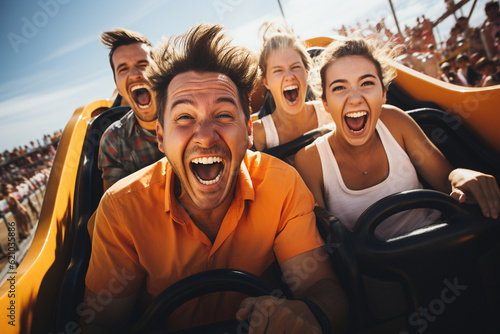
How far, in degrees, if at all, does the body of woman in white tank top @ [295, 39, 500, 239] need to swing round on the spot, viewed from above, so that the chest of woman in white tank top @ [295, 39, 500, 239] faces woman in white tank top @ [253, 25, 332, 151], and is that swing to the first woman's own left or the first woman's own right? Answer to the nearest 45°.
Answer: approximately 135° to the first woman's own right

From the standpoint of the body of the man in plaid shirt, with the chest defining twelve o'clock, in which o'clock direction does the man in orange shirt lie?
The man in orange shirt is roughly at 12 o'clock from the man in plaid shirt.

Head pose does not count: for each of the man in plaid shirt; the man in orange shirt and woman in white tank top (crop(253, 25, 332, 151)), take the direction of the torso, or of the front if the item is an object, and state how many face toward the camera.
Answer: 3

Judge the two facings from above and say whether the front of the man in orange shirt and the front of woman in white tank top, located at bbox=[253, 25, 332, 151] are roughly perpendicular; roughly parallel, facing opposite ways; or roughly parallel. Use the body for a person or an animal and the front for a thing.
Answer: roughly parallel

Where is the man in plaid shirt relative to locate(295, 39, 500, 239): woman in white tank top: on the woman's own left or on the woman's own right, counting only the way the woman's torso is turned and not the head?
on the woman's own right

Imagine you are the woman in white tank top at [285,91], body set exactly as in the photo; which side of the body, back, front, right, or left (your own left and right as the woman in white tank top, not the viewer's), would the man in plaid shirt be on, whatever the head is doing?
right

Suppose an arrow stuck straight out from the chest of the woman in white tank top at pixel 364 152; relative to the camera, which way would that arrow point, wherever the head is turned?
toward the camera

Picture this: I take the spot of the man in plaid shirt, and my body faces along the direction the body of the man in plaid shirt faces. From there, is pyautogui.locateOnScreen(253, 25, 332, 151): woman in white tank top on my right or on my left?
on my left

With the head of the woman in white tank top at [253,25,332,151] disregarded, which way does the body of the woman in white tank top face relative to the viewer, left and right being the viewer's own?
facing the viewer

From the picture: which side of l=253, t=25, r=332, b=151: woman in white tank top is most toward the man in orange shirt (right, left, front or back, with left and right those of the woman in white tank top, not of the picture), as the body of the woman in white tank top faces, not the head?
front
